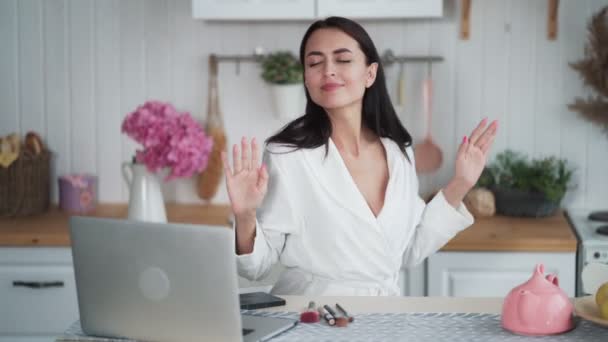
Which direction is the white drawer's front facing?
toward the camera

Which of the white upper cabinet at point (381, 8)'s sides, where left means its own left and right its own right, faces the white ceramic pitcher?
right

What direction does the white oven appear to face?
toward the camera

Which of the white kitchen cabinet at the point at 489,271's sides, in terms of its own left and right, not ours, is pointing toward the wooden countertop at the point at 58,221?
right

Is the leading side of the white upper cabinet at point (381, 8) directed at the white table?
yes

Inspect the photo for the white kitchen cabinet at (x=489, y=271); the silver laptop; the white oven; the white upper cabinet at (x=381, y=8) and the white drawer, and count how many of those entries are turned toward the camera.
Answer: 4

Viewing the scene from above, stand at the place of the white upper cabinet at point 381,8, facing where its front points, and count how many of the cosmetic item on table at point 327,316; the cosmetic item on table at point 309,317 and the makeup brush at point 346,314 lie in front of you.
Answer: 3

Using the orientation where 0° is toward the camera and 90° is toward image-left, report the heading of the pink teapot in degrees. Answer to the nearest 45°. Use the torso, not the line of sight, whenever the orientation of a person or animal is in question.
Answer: approximately 45°
